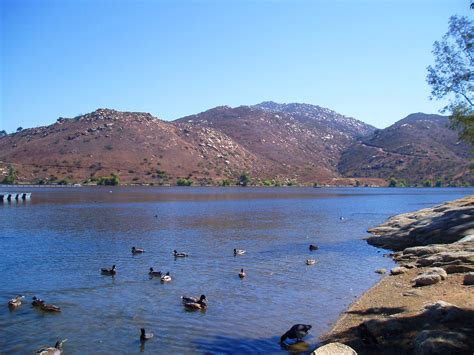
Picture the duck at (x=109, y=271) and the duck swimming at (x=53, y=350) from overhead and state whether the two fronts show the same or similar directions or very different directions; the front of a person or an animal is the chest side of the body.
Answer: same or similar directions

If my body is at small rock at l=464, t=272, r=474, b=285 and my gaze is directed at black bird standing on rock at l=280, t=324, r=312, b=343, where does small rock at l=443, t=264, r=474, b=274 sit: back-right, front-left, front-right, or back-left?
back-right

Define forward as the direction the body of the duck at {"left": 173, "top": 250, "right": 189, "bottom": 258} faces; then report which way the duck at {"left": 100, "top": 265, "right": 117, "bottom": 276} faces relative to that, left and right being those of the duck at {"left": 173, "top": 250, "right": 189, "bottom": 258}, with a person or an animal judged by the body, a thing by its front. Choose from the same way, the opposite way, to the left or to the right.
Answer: the opposite way

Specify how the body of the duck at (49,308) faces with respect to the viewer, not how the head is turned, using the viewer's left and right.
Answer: facing to the left of the viewer

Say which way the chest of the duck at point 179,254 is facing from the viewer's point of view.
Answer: to the viewer's left

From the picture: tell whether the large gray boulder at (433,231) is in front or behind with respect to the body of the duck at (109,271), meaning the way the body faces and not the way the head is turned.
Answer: in front

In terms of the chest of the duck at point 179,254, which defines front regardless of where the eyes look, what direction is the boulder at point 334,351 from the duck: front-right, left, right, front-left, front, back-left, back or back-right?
left

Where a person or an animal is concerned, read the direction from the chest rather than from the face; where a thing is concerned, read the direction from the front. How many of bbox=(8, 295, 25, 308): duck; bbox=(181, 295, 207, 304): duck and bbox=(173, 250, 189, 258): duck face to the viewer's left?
1

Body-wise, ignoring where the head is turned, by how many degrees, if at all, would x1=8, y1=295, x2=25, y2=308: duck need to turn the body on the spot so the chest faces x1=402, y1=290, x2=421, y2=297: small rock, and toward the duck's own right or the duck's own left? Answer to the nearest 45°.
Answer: approximately 45° to the duck's own right

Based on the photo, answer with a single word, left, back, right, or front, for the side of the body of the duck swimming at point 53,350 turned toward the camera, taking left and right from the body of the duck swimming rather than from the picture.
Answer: right
